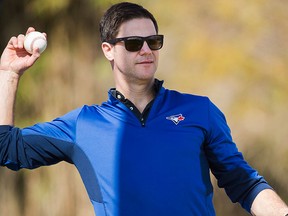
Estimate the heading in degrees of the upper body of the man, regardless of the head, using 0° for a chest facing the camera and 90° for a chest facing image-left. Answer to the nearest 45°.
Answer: approximately 0°
